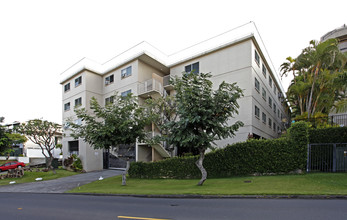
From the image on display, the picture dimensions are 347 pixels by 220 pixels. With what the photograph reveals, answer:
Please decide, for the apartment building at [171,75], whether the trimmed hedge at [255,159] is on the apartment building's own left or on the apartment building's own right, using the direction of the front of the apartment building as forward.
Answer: on the apartment building's own left

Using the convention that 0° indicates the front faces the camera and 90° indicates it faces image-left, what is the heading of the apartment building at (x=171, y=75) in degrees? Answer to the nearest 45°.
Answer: approximately 45°
